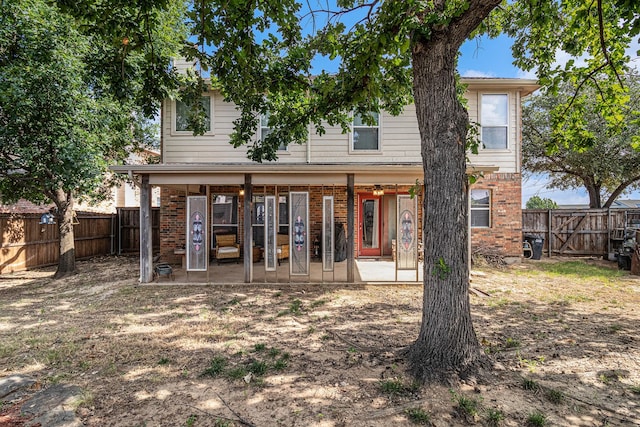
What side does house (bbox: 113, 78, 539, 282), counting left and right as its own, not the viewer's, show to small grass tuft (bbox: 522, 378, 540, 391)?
back

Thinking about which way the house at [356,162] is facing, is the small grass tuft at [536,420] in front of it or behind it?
behind

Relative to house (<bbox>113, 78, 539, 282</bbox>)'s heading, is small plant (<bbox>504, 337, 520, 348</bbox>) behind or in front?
behind

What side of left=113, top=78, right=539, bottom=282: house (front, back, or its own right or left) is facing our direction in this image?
back

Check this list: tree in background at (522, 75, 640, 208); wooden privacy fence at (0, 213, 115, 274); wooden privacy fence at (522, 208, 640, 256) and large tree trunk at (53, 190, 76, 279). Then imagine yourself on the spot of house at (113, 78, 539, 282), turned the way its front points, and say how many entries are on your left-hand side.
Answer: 2

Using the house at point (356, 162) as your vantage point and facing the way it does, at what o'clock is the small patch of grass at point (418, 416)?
The small patch of grass is roughly at 12 o'clock from the house.

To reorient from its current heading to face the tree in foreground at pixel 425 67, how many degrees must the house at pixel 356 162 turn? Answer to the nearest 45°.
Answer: approximately 180°

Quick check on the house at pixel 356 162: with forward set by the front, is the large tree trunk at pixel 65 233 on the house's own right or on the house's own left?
on the house's own left

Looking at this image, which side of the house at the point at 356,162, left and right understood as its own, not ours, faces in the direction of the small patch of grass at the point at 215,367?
back

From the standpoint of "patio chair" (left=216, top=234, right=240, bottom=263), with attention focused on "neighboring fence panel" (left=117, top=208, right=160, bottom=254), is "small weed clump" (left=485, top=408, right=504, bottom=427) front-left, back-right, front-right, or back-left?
back-left
